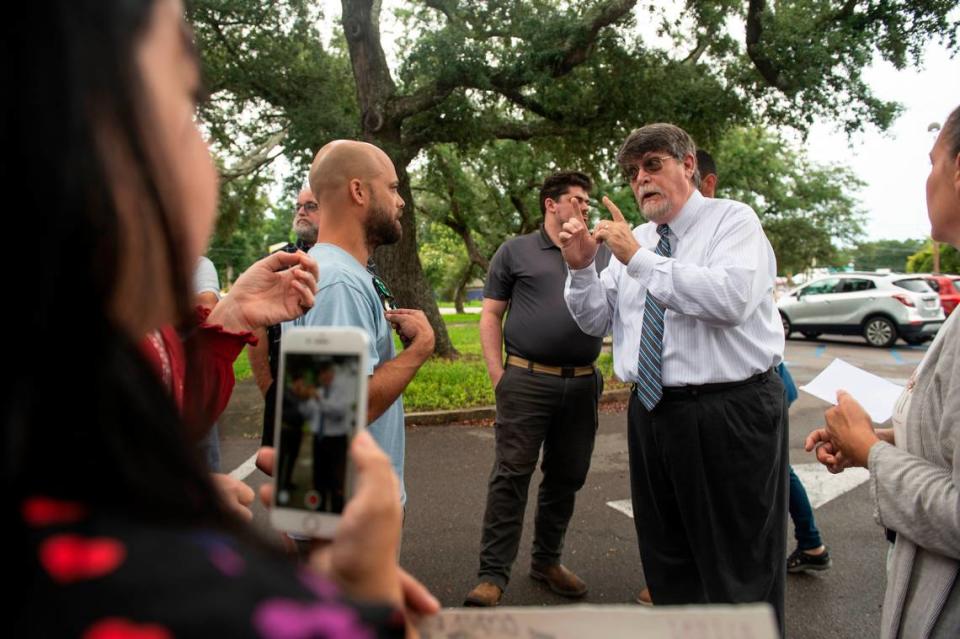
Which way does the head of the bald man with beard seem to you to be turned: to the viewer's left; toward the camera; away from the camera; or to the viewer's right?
to the viewer's right

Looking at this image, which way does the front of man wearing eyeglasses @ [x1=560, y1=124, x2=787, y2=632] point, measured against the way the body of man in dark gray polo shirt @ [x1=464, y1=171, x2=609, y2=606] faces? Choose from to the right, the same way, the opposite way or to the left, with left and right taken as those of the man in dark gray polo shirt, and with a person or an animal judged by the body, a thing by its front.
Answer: to the right

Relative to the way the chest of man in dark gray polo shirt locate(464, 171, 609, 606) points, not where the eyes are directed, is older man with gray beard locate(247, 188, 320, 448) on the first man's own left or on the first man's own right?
on the first man's own right

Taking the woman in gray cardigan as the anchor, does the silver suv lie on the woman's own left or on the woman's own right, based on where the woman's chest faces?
on the woman's own right

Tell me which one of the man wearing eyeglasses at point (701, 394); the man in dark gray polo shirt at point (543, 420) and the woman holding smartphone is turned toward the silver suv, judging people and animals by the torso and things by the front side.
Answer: the woman holding smartphone

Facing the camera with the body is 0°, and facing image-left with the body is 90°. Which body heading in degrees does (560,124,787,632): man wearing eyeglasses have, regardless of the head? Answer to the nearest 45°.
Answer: approximately 45°

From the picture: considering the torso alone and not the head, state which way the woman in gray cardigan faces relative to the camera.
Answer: to the viewer's left

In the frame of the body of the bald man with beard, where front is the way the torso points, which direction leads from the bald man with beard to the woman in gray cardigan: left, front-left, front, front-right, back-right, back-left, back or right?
front-right

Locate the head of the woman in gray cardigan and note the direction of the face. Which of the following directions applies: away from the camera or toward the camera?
away from the camera

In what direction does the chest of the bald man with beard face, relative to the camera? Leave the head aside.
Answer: to the viewer's right

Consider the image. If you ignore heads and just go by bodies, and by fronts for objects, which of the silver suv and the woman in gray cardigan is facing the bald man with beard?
the woman in gray cardigan

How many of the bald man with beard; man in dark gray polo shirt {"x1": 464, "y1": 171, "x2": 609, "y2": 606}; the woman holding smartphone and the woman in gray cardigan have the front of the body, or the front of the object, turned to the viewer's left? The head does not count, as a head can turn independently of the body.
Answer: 1

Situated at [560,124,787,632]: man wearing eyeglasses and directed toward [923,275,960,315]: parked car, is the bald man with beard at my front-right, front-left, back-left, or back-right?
back-left
